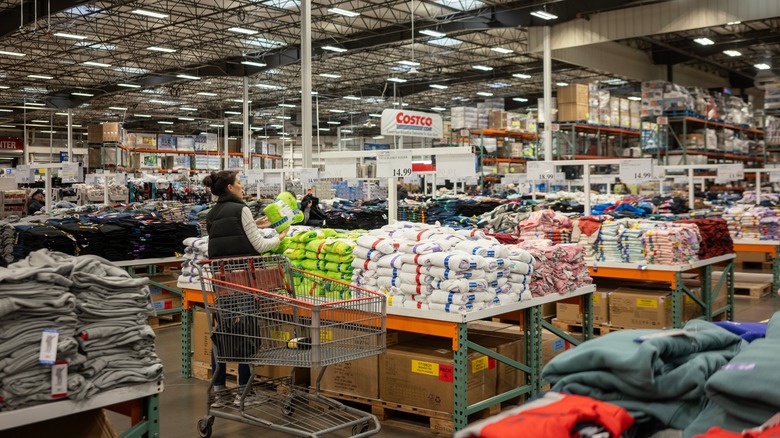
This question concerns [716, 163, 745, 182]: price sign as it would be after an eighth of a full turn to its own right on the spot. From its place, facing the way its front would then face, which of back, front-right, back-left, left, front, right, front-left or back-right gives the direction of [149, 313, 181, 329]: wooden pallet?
front

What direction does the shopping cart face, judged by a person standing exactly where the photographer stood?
facing the viewer and to the right of the viewer

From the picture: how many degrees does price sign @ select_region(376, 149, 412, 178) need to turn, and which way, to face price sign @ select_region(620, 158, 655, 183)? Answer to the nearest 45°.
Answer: approximately 135° to its left

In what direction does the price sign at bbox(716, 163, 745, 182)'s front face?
toward the camera

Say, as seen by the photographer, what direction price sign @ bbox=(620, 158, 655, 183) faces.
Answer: facing the viewer

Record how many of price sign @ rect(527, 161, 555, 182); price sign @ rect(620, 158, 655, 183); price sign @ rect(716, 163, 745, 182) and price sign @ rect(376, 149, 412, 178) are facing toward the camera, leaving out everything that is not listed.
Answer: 4

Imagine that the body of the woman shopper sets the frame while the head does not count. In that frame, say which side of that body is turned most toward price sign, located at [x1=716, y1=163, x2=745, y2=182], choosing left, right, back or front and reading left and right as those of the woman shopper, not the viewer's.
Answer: front

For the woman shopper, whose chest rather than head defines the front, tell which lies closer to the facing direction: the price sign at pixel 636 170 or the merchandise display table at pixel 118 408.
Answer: the price sign

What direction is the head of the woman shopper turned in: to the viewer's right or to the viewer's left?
to the viewer's right

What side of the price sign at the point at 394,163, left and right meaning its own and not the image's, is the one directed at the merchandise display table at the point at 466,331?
front
